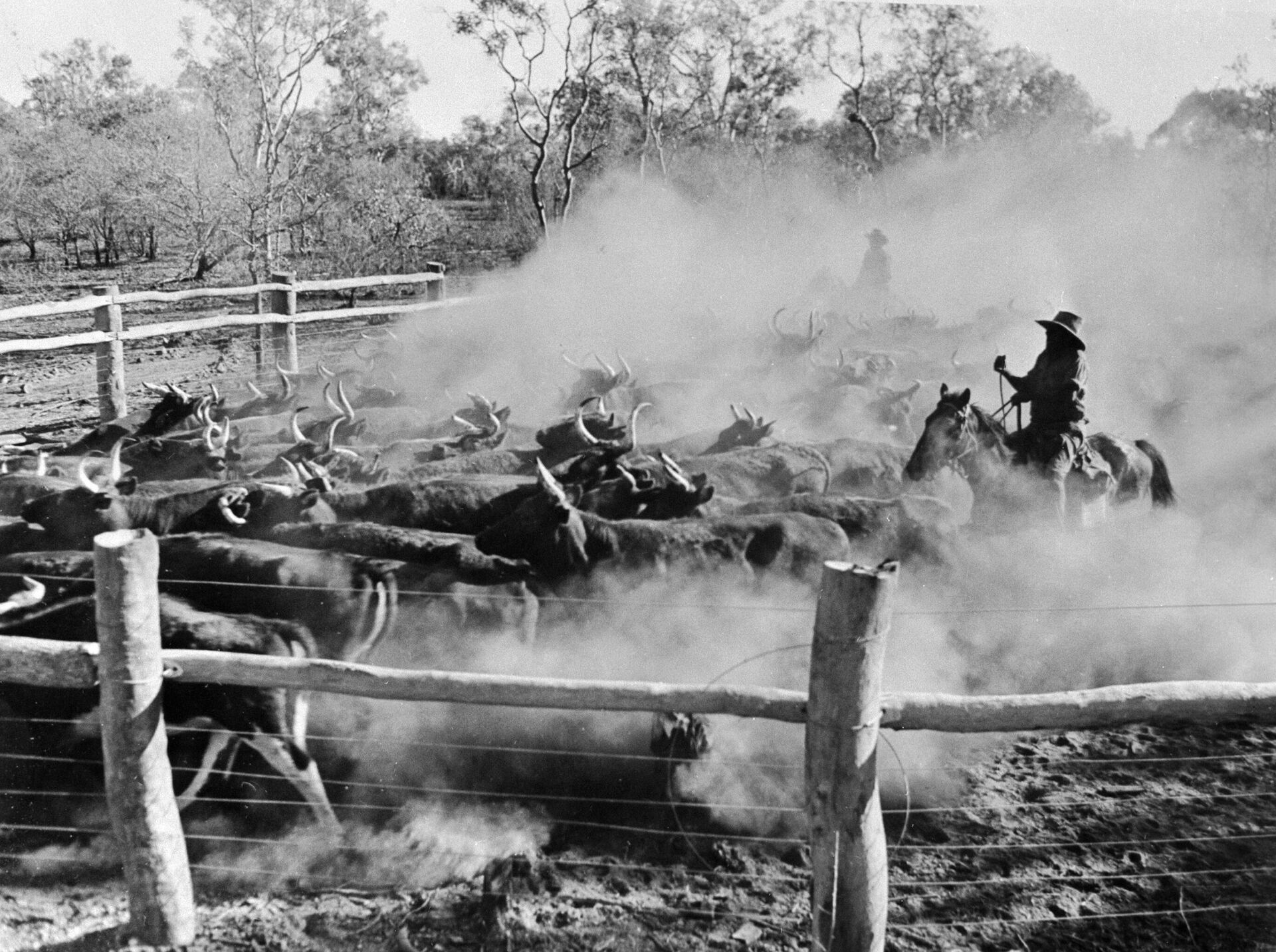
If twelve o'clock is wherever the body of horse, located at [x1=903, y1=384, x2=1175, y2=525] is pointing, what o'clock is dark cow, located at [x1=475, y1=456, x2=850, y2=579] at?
The dark cow is roughly at 10 o'clock from the horse.

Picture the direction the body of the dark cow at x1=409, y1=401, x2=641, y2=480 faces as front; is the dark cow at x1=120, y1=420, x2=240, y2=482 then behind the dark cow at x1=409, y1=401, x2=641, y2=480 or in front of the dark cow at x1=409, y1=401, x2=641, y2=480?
behind

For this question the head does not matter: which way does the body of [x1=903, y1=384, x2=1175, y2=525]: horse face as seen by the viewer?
to the viewer's left

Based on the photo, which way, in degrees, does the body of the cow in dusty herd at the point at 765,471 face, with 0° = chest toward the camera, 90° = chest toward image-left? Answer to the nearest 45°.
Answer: approximately 90°

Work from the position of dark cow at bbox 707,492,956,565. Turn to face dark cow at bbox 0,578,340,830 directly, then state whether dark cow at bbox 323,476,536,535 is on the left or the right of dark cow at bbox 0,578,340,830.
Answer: right

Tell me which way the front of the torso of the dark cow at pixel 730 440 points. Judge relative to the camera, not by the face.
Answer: to the viewer's right

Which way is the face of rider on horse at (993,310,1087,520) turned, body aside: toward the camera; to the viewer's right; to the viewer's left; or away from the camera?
to the viewer's left

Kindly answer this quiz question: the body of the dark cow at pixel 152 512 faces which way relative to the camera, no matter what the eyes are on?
to the viewer's left

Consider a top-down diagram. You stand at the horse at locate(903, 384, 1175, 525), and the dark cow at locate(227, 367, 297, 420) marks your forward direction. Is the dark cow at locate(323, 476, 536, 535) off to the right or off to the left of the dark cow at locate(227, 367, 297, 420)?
left

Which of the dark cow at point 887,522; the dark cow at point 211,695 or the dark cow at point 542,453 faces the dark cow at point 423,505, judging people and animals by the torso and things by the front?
the dark cow at point 887,522

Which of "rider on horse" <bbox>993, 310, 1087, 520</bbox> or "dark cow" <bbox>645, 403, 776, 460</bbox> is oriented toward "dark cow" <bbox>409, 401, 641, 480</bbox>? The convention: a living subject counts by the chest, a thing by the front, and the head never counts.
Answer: the rider on horse

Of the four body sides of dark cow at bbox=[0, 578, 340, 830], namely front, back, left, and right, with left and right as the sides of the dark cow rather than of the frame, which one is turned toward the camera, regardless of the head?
left

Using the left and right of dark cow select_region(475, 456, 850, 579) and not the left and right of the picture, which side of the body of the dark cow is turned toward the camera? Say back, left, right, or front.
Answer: left
